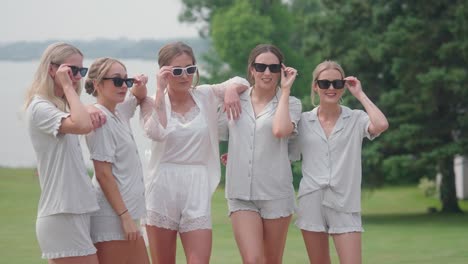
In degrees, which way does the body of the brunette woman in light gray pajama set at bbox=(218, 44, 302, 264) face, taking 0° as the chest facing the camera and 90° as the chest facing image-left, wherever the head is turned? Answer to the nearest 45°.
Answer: approximately 0°

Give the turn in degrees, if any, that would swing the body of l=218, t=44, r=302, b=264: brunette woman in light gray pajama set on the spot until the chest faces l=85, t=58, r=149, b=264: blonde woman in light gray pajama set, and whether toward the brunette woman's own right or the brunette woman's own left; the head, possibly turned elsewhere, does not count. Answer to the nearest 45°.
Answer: approximately 45° to the brunette woman's own right

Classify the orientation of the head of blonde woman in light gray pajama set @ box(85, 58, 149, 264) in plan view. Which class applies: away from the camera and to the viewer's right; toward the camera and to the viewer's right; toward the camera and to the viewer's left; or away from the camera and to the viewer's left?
toward the camera and to the viewer's right

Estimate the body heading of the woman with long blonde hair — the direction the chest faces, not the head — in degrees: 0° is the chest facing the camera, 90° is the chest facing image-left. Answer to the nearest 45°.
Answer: approximately 270°

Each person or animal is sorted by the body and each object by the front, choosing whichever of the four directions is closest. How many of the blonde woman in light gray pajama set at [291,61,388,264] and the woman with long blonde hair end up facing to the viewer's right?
1

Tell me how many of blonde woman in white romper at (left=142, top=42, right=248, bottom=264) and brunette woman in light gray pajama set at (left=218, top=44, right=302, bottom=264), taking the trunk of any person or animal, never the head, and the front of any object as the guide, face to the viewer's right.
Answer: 0

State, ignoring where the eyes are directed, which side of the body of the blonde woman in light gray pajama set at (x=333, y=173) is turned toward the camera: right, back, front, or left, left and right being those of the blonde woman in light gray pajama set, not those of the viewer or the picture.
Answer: front

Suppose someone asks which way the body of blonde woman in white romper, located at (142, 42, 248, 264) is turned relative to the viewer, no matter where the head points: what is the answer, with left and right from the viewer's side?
facing the viewer

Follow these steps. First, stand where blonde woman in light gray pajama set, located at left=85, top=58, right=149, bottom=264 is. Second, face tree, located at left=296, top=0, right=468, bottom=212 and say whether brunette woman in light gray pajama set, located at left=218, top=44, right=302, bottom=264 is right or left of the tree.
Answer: right

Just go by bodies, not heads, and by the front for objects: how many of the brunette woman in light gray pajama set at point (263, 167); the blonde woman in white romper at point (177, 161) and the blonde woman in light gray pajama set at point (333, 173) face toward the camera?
3

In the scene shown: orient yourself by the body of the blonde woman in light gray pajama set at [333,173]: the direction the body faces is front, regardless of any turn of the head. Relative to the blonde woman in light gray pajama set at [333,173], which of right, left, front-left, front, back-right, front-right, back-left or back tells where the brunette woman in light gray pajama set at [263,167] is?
right

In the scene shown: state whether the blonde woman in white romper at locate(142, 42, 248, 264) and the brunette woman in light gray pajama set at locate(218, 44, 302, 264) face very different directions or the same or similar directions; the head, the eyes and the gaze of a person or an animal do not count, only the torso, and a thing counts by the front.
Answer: same or similar directions
